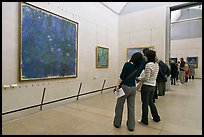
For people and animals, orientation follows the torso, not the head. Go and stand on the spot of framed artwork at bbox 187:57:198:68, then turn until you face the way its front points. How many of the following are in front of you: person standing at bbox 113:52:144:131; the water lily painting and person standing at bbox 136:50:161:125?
3

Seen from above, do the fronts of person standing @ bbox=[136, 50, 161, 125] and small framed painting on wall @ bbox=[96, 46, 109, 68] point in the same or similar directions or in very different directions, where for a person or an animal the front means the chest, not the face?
very different directions

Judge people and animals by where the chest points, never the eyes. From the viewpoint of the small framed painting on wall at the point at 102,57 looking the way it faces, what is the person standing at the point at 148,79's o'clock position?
The person standing is roughly at 1 o'clock from the small framed painting on wall.

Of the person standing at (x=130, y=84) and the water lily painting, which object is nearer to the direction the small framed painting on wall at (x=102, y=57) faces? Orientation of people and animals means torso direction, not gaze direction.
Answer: the person standing

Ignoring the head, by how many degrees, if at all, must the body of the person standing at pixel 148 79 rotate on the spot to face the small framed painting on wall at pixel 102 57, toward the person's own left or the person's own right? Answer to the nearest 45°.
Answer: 0° — they already face it

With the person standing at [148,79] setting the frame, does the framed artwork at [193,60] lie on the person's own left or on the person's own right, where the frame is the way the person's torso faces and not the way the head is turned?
on the person's own right

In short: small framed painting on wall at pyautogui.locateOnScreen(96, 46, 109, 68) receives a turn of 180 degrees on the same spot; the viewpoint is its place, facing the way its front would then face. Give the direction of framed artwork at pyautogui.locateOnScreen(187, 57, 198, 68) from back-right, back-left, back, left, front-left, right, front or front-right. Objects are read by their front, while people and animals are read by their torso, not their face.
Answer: right

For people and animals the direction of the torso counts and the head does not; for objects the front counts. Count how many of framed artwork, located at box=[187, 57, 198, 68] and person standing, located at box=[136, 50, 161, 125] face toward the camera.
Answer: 1

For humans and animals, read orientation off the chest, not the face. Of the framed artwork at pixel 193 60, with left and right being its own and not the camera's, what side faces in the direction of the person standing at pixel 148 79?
front

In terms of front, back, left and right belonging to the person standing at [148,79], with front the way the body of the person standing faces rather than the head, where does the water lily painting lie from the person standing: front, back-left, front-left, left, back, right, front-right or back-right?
front-left
